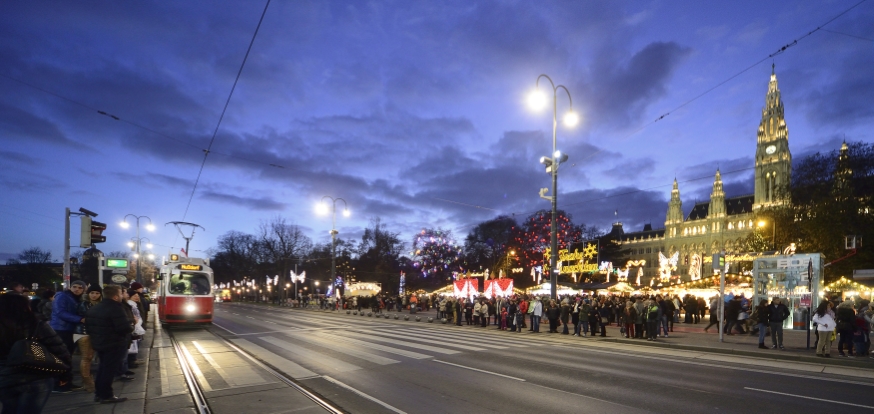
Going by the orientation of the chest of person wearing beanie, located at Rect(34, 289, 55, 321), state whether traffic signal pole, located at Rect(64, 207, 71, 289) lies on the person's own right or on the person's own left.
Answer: on the person's own left

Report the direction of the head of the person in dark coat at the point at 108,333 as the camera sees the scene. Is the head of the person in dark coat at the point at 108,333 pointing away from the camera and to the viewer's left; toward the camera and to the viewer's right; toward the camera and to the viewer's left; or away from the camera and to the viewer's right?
away from the camera and to the viewer's right

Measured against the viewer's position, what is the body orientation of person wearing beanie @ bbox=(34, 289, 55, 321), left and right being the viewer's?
facing to the right of the viewer

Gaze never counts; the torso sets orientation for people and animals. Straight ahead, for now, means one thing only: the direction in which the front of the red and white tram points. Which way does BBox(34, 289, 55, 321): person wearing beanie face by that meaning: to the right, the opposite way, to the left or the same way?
to the left
